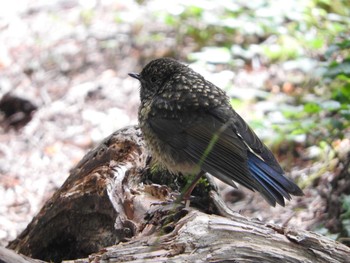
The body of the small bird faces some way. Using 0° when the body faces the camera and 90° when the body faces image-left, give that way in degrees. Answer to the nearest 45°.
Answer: approximately 90°
